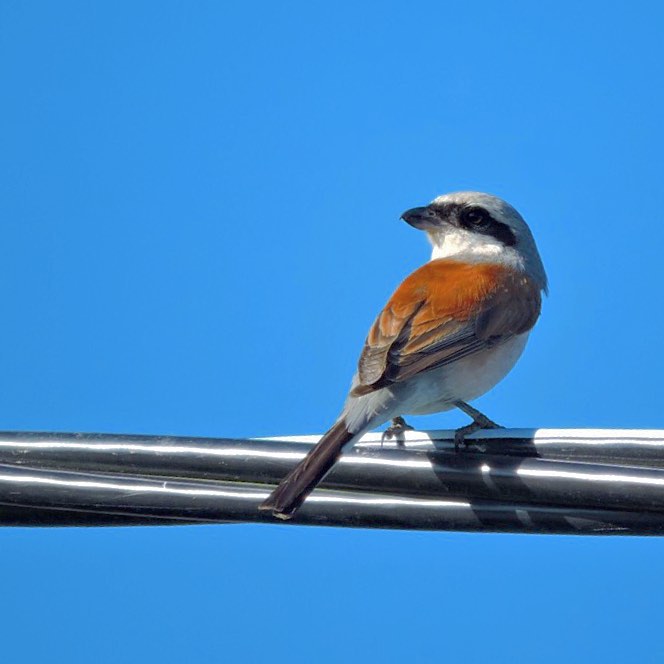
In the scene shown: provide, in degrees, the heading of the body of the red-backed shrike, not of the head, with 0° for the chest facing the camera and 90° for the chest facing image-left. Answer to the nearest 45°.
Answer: approximately 225°
